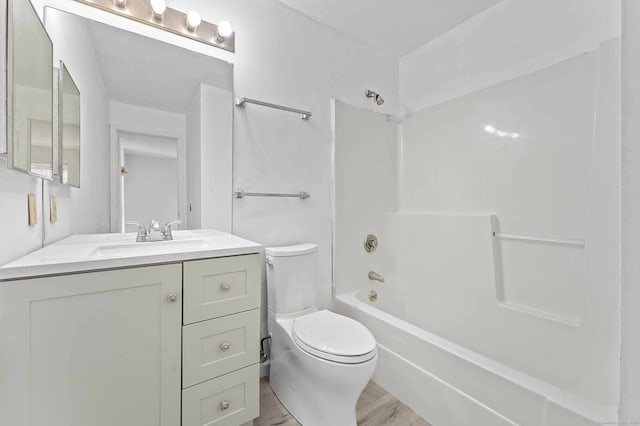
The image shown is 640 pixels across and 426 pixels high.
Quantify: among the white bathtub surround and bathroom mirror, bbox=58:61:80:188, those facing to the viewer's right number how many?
1

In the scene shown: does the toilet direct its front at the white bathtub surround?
no

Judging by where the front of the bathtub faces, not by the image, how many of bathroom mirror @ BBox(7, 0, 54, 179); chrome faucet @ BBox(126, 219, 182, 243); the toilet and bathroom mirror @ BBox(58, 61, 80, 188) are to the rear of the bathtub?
0

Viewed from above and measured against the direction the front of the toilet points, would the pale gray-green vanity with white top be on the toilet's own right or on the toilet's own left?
on the toilet's own right

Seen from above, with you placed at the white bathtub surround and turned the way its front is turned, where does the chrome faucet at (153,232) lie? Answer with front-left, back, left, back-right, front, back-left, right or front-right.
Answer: front

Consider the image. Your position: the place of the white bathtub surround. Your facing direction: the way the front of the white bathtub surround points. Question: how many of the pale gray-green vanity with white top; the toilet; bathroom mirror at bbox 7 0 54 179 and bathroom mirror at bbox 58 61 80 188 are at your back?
0

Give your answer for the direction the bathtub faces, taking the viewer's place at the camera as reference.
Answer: facing the viewer and to the left of the viewer

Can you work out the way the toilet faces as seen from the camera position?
facing the viewer and to the right of the viewer

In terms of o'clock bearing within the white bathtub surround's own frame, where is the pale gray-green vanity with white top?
The pale gray-green vanity with white top is roughly at 12 o'clock from the white bathtub surround.
